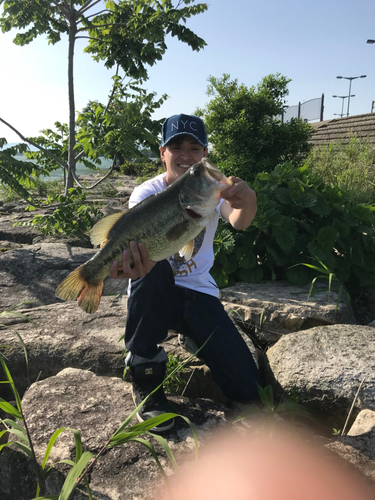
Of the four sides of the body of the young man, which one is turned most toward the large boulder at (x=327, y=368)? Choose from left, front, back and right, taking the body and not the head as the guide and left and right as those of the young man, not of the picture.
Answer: left

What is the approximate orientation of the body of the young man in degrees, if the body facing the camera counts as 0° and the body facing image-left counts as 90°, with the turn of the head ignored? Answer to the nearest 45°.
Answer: approximately 0°

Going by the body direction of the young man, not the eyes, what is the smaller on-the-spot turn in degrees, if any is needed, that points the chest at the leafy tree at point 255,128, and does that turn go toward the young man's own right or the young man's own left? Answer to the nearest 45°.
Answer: approximately 180°

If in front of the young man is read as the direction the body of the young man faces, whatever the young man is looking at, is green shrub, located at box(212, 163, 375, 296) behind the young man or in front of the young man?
behind

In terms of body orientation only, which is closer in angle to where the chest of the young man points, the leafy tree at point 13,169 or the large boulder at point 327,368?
the large boulder
